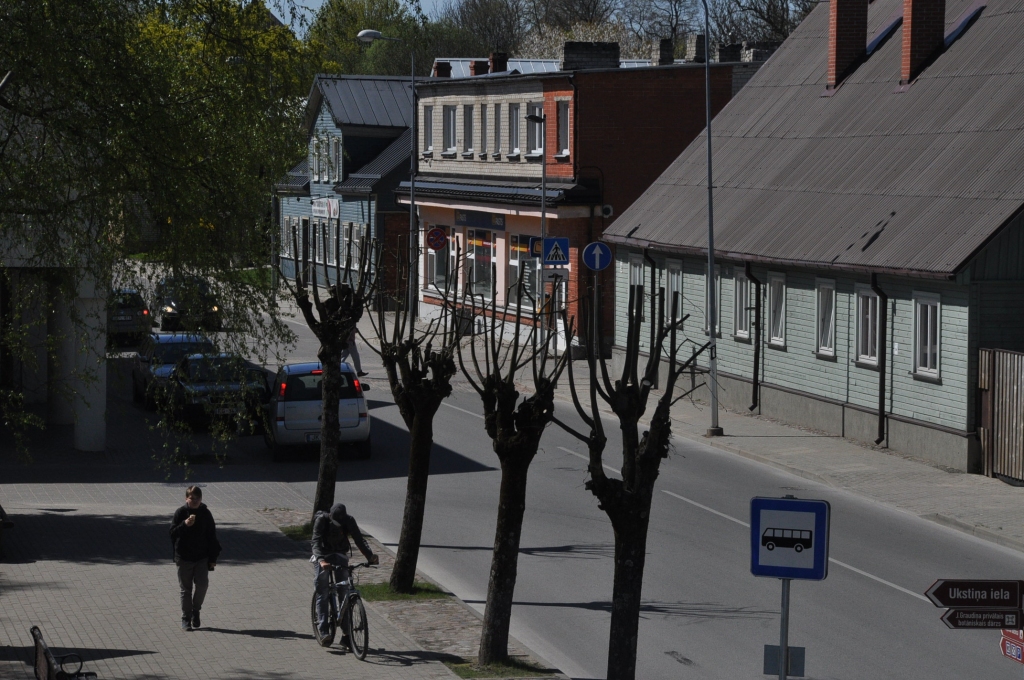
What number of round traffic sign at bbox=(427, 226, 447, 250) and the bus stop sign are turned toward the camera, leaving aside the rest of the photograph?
2

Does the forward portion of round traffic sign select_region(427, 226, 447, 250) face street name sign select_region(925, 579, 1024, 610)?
yes

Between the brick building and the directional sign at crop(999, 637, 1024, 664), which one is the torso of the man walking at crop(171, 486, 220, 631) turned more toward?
the directional sign

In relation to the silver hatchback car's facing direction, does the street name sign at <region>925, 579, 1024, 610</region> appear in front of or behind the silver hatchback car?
behind

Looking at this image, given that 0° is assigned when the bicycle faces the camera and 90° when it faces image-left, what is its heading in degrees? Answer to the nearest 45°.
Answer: approximately 315°

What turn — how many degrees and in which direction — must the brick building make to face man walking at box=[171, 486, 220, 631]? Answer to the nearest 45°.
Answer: approximately 45° to its left
